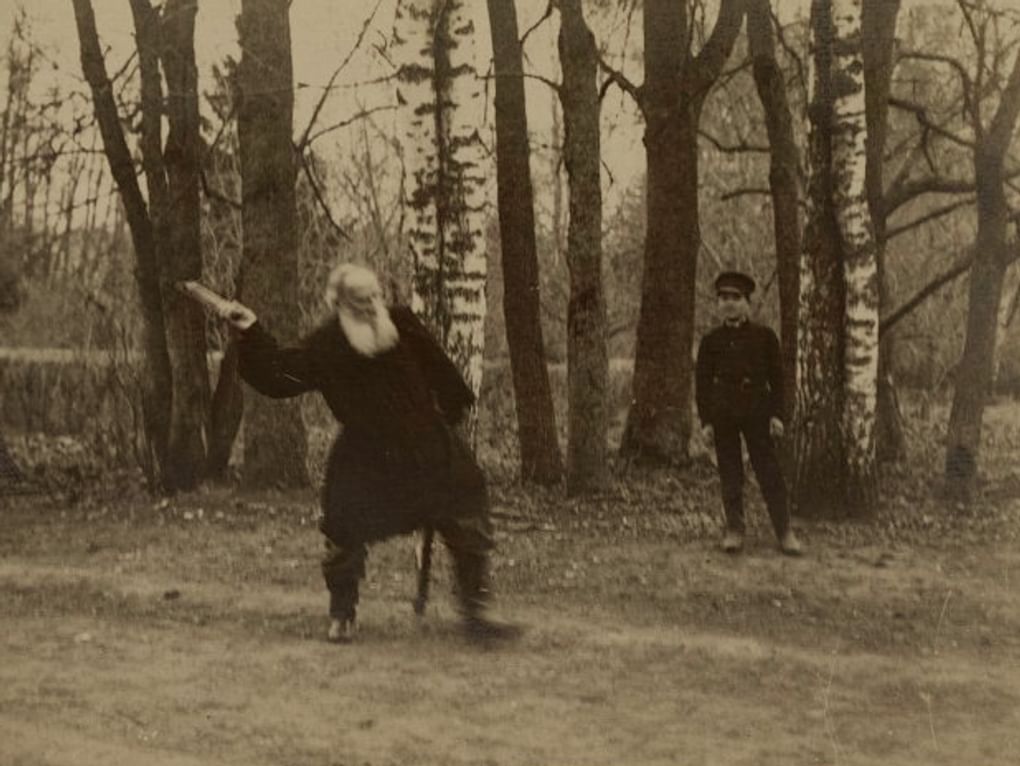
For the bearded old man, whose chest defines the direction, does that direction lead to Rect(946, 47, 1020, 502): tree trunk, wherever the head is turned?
no

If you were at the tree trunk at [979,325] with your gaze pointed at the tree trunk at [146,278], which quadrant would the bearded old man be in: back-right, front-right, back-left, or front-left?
front-left

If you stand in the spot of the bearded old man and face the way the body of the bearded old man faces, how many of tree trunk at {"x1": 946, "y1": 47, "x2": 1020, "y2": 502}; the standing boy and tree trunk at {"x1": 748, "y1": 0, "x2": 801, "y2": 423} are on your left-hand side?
3

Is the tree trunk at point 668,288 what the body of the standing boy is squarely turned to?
no

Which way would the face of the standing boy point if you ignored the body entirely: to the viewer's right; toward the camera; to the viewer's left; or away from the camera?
toward the camera

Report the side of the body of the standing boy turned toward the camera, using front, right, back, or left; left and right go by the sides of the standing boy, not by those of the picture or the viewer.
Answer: front

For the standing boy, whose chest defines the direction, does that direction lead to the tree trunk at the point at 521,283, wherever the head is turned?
no

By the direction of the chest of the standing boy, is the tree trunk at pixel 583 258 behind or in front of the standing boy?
behind

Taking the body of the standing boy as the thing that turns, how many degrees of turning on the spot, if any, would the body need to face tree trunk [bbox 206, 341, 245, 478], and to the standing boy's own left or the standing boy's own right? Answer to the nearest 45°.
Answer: approximately 135° to the standing boy's own right

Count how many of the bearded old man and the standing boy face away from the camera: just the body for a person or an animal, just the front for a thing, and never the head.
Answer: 0

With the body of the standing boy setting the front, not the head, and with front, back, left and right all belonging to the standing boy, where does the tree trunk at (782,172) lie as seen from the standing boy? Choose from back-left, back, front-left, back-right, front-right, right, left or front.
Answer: back

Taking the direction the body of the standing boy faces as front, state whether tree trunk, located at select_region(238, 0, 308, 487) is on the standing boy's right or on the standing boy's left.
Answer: on the standing boy's right

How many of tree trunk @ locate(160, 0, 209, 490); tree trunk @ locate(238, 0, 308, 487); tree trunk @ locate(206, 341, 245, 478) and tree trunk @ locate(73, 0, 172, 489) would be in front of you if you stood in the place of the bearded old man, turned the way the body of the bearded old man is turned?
0

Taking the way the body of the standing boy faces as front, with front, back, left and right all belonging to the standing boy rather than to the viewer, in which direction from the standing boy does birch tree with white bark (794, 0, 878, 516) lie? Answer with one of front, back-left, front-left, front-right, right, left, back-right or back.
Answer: back-left
